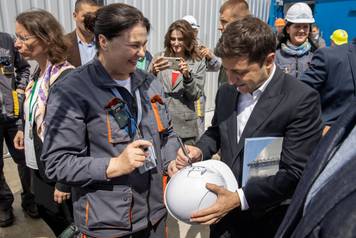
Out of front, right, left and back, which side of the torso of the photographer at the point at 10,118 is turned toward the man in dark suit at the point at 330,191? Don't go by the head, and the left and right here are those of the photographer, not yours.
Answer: front

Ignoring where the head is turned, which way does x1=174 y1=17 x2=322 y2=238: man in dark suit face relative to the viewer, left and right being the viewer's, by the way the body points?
facing the viewer and to the left of the viewer

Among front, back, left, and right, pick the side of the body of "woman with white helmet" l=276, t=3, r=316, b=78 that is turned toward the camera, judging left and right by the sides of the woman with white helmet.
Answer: front

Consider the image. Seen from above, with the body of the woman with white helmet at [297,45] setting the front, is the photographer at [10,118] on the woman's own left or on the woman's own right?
on the woman's own right

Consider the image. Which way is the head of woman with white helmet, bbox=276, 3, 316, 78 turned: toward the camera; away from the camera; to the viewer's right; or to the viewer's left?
toward the camera

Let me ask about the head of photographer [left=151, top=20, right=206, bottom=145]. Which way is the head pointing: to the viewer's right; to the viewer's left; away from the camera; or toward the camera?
toward the camera

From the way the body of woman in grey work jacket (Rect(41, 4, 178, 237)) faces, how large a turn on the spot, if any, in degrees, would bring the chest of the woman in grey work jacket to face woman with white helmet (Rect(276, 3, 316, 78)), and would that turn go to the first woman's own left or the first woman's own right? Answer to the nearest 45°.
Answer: approximately 90° to the first woman's own left

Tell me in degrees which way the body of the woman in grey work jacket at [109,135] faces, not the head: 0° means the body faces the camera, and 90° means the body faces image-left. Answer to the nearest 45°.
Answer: approximately 315°

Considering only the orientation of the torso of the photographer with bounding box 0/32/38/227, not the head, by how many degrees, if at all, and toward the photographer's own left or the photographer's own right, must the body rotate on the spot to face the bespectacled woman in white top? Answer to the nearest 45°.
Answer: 0° — they already face them

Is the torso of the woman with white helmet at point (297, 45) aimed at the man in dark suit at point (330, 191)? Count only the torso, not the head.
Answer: yes

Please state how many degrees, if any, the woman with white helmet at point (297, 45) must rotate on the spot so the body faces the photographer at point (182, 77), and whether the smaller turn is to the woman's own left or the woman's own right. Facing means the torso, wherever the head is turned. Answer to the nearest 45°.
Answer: approximately 45° to the woman's own right

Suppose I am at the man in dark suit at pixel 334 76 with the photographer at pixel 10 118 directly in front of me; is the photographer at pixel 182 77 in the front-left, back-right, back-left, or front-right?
front-right
